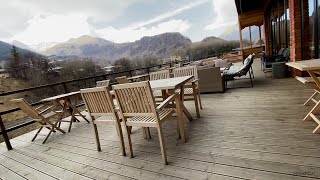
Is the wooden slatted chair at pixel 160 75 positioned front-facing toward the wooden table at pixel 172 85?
yes

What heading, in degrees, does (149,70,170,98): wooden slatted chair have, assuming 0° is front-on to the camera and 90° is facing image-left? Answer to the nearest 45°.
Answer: approximately 0°

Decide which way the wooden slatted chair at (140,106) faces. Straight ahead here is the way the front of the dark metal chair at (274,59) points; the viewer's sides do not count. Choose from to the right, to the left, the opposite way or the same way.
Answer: to the right

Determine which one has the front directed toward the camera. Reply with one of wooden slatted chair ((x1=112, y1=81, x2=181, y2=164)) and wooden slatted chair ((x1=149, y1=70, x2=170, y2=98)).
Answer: wooden slatted chair ((x1=149, y1=70, x2=170, y2=98))

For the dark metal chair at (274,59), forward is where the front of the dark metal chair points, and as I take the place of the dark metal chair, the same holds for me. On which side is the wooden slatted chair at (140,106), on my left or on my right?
on my left

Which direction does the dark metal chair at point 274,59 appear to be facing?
to the viewer's left

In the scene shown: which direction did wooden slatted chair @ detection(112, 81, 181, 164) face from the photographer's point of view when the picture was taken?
facing away from the viewer and to the right of the viewer

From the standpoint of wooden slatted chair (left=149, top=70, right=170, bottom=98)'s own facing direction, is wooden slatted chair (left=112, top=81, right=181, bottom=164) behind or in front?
in front

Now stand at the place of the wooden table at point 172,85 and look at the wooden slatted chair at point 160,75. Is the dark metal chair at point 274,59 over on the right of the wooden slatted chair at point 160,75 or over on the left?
right

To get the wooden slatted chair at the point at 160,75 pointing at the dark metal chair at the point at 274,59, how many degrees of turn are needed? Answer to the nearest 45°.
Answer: approximately 135° to its left

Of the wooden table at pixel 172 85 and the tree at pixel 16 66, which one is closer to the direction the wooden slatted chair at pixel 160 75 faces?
the wooden table

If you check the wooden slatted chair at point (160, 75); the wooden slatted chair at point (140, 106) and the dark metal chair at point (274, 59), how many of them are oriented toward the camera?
1

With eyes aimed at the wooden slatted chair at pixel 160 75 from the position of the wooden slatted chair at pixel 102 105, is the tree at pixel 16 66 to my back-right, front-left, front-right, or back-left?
front-left

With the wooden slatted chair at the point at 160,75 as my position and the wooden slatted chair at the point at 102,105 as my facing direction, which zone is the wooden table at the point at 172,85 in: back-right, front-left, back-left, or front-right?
front-left
